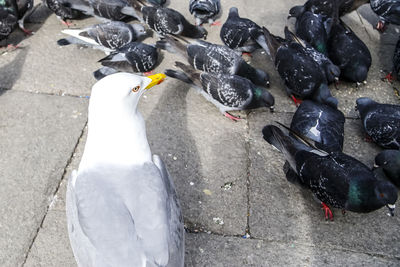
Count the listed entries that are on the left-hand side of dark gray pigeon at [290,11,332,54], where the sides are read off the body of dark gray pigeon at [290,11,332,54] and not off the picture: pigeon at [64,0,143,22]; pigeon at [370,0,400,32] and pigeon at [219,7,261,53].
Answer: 1

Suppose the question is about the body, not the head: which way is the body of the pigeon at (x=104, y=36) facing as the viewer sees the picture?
to the viewer's right

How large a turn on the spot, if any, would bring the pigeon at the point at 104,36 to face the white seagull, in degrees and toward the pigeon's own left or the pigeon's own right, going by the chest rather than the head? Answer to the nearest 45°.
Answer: approximately 90° to the pigeon's own right

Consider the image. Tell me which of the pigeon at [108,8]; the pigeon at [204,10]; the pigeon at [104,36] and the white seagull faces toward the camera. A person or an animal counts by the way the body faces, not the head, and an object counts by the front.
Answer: the pigeon at [204,10]

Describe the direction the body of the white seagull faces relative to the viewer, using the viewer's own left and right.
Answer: facing away from the viewer and to the right of the viewer

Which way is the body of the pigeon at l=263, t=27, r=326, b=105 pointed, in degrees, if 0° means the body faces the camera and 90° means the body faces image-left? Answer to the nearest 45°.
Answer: approximately 315°

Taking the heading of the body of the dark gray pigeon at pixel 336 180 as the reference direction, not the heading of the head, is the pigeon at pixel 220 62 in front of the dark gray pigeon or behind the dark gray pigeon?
behind

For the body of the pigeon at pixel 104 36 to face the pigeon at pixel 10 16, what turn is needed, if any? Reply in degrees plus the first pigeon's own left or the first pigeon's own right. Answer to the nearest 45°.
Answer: approximately 180°

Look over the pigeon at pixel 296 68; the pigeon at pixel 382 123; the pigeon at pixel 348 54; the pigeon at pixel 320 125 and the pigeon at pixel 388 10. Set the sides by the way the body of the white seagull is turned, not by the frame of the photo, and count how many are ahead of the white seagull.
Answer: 5

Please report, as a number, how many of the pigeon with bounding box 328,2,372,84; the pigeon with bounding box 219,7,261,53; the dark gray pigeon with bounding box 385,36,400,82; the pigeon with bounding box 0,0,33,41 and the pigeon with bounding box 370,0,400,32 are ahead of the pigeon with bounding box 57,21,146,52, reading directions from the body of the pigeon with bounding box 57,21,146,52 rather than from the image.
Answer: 4

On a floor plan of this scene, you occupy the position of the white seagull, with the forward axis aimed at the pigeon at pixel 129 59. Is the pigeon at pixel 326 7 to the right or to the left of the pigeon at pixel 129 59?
right

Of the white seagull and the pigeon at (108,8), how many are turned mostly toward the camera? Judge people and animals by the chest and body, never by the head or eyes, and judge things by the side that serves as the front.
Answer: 0

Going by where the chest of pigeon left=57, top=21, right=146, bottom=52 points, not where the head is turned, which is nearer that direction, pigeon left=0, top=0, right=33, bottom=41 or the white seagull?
the white seagull

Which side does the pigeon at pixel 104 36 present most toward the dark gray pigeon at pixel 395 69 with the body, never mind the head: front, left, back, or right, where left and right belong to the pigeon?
front
